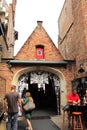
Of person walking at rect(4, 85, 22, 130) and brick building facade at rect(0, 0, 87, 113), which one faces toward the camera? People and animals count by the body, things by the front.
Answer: the brick building facade

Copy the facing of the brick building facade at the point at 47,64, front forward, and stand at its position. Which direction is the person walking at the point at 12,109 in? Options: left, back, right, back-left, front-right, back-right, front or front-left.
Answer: front

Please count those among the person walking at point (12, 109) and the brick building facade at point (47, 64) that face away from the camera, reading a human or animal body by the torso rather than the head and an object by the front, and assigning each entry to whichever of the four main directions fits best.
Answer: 1

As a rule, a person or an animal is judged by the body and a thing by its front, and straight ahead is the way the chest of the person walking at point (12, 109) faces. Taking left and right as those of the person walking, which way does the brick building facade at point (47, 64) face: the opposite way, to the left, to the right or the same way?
the opposite way

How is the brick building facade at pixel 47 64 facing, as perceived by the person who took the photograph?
facing the viewer

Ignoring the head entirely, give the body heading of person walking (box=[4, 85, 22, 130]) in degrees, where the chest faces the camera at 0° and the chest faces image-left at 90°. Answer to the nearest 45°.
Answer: approximately 180°

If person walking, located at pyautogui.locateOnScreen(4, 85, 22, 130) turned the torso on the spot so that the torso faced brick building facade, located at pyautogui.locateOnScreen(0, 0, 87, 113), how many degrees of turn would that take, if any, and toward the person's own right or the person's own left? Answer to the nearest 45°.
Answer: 0° — they already face it
